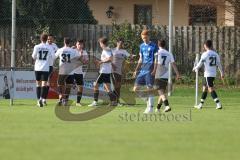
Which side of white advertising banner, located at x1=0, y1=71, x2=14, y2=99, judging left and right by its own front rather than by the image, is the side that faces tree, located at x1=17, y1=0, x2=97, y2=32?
back

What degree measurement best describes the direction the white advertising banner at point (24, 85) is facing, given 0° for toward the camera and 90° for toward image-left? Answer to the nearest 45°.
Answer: approximately 0°

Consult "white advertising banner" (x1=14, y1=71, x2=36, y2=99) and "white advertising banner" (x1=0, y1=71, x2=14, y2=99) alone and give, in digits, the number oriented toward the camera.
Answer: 2

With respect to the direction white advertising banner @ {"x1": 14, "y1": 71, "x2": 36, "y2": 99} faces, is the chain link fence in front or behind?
behind

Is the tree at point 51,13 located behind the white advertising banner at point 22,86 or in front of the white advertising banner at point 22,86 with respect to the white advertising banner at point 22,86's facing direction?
behind

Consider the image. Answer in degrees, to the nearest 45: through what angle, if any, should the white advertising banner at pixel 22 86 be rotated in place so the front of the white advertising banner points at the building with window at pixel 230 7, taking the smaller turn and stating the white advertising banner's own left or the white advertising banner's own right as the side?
approximately 135° to the white advertising banner's own left
